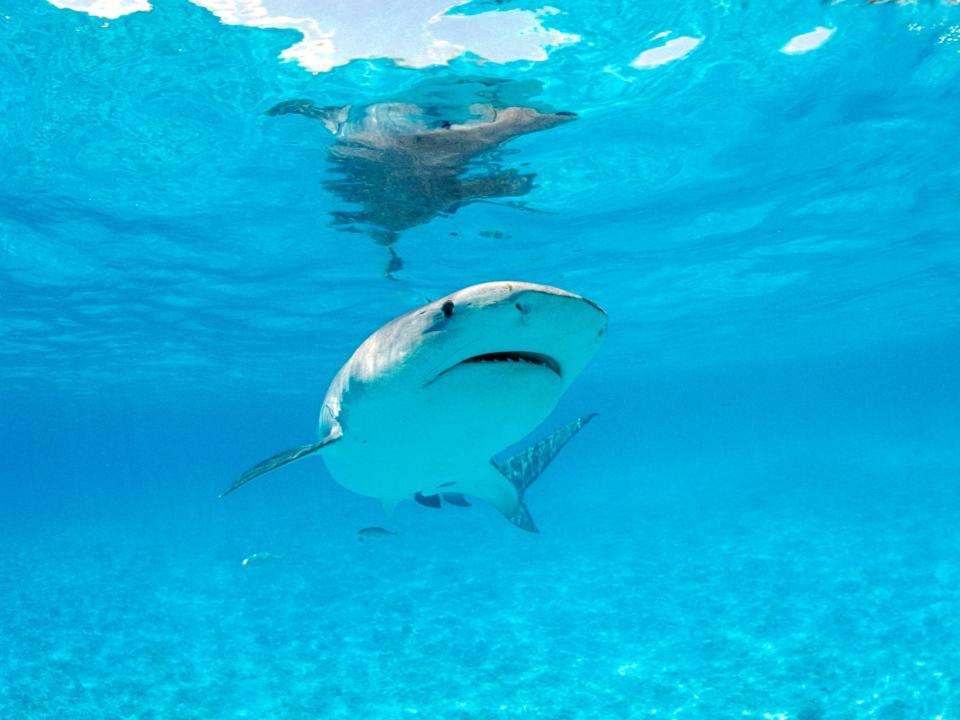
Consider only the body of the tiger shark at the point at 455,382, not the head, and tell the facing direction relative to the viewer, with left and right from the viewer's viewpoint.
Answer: facing the viewer and to the right of the viewer
